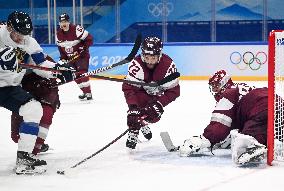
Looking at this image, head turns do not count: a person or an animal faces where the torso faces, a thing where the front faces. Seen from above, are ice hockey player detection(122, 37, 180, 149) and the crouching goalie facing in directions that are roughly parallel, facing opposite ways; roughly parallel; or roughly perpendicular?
roughly perpendicular

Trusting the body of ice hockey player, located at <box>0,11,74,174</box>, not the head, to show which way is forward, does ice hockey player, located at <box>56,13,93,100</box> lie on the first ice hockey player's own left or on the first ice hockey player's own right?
on the first ice hockey player's own left

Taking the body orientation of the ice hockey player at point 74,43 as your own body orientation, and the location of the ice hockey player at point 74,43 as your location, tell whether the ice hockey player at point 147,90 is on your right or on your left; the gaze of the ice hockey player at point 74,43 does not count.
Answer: on your left

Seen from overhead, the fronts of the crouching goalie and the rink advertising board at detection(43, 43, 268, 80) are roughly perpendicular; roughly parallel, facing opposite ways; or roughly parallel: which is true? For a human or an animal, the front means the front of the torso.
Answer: roughly perpendicular

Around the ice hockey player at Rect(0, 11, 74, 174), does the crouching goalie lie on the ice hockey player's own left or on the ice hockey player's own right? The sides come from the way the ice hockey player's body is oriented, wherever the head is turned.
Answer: on the ice hockey player's own left

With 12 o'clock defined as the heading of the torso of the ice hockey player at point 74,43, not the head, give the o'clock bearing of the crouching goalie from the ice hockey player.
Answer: The crouching goalie is roughly at 10 o'clock from the ice hockey player.

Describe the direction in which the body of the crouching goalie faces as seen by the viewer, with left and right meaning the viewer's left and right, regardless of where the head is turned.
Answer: facing to the left of the viewer

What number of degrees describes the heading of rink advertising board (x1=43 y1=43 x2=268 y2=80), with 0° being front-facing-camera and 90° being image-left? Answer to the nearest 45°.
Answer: approximately 0°

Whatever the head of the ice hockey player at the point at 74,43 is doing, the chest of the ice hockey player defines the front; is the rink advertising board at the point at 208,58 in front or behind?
behind

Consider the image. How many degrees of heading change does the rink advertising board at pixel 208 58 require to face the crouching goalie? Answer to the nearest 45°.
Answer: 0° — it already faces them

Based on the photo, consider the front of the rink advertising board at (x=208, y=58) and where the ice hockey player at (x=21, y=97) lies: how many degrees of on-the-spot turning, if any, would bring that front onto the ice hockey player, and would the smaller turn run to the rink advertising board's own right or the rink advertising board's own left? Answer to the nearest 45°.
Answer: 0° — it already faces them
